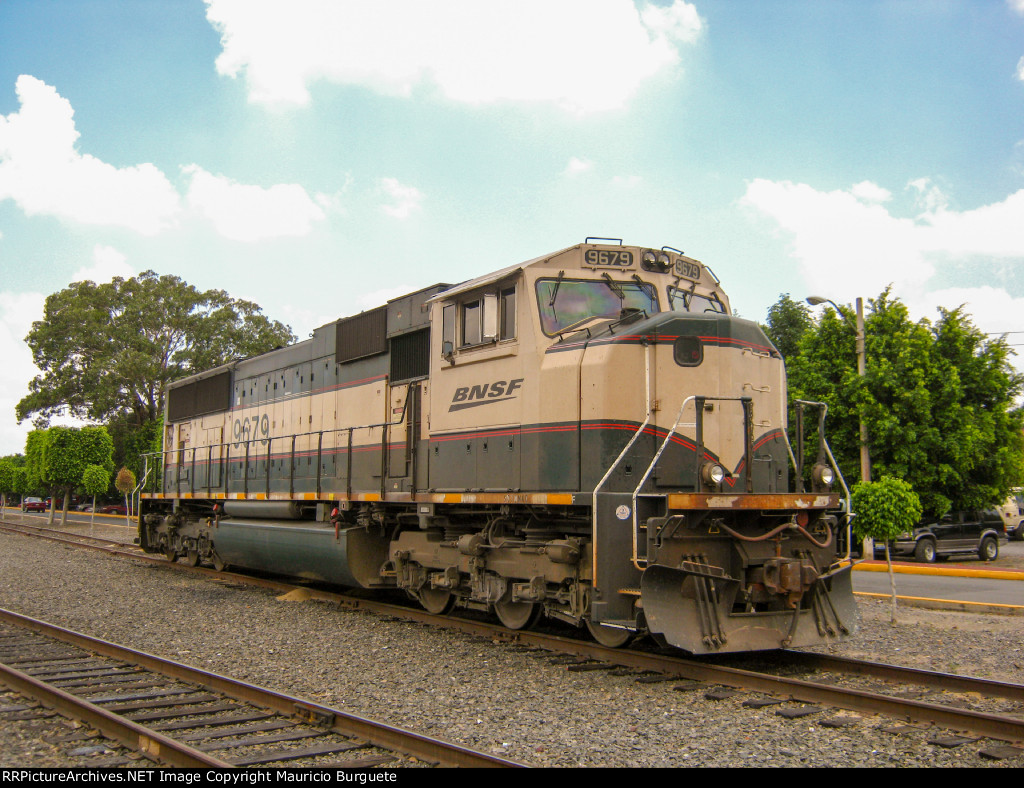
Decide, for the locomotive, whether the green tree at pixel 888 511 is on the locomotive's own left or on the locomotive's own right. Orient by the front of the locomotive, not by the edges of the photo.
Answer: on the locomotive's own left

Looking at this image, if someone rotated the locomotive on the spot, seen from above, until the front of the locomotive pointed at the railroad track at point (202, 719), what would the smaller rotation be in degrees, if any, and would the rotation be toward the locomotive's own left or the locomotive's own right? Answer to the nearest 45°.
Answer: approximately 90° to the locomotive's own right

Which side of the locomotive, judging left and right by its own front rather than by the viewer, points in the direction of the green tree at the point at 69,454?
back

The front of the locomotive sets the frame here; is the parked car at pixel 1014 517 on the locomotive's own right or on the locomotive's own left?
on the locomotive's own left

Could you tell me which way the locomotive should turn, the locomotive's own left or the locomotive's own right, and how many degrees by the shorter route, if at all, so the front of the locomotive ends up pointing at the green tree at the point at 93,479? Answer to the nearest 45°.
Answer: approximately 180°

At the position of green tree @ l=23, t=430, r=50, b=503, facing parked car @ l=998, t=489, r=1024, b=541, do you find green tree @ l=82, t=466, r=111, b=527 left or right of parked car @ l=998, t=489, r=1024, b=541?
right

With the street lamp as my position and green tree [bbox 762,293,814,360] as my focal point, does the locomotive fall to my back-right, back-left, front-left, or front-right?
back-left

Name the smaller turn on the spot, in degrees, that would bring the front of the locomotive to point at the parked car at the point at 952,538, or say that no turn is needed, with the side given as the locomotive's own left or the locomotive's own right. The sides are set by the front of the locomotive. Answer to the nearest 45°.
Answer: approximately 90° to the locomotive's own left

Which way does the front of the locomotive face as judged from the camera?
facing the viewer and to the right of the viewer

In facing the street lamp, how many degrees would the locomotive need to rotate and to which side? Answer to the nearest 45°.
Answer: approximately 90° to its left
